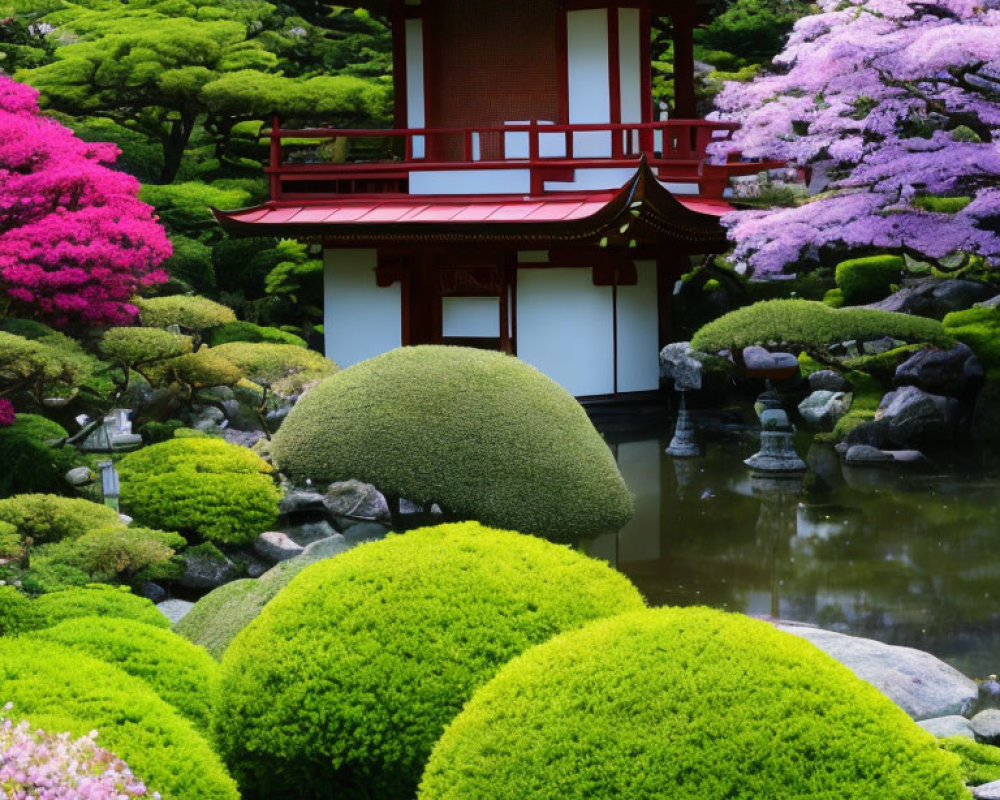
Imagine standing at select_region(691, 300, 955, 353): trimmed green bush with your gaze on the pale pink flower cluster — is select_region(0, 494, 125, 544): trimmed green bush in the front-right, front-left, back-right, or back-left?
front-right

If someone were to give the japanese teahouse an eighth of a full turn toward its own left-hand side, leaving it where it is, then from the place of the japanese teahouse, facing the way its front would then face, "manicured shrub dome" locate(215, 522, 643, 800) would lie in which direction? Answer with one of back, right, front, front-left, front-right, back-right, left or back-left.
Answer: front-right

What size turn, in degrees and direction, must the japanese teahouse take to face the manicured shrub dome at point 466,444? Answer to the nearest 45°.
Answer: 0° — it already faces it

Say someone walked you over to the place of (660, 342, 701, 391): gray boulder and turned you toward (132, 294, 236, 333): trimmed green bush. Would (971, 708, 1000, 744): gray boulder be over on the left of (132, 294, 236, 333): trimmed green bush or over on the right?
left

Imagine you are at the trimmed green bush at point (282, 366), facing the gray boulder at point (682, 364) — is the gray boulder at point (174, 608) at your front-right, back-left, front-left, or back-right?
back-right

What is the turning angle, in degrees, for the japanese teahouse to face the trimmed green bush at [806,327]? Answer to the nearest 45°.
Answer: approximately 45° to its left

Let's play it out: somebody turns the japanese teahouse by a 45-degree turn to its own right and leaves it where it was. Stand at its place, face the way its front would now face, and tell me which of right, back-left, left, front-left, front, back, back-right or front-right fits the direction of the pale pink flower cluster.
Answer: front-left

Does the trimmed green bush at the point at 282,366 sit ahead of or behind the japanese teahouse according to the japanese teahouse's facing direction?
ahead

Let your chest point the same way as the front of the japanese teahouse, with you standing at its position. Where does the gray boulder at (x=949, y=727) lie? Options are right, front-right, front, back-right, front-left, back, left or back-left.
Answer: front

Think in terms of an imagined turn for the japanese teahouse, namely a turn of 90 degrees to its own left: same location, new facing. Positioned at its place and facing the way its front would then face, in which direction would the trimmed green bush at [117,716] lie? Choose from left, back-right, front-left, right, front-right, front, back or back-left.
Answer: right

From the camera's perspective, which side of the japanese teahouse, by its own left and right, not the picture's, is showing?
front

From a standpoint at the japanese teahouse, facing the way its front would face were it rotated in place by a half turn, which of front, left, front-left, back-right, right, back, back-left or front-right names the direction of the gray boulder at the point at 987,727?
back

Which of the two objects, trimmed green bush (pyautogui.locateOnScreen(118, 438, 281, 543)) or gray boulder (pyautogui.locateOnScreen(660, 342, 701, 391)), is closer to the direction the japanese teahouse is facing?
the trimmed green bush

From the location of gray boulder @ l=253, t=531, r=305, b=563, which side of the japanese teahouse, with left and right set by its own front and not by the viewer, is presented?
front

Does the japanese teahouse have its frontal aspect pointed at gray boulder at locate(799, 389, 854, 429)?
no

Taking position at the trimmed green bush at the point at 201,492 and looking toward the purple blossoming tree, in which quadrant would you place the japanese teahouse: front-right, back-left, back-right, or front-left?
front-left
